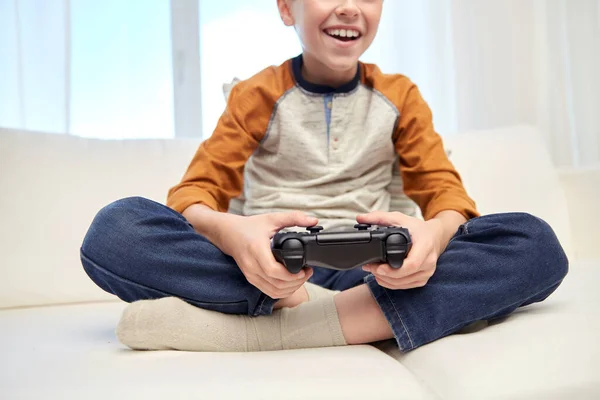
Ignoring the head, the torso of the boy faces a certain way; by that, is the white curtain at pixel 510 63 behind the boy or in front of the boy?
behind

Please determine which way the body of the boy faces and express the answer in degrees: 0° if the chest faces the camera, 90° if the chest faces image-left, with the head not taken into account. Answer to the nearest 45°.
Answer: approximately 0°

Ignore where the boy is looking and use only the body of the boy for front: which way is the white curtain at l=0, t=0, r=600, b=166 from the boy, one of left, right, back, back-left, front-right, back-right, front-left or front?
back
